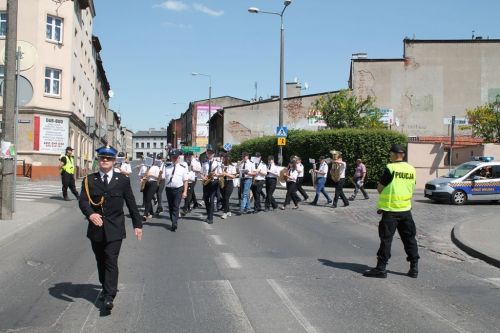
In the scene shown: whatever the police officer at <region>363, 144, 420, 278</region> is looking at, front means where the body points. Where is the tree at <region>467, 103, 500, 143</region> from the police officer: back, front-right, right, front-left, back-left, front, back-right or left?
front-right

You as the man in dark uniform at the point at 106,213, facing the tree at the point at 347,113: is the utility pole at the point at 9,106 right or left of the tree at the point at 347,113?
left

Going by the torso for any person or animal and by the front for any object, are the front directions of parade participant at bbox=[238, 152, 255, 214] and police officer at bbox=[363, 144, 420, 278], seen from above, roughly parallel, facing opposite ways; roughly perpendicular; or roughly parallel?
roughly perpendicular

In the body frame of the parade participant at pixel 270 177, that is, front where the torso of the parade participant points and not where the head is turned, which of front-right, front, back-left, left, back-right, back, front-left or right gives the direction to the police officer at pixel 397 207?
front-left

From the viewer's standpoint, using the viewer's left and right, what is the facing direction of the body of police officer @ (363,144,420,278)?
facing away from the viewer and to the left of the viewer

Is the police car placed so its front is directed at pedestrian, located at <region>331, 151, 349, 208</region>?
yes

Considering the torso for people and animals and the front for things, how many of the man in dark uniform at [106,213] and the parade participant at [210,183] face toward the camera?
2

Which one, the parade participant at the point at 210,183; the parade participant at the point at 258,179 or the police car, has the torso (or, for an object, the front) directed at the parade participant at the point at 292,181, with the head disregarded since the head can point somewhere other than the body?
the police car

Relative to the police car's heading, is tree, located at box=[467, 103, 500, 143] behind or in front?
behind

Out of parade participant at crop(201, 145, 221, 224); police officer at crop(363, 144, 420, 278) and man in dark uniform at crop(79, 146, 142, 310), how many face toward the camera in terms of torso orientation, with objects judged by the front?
2
